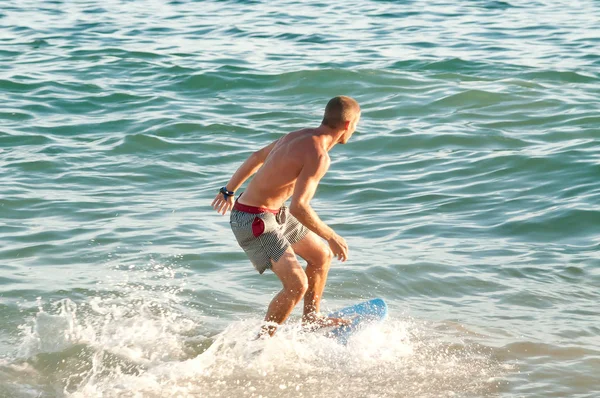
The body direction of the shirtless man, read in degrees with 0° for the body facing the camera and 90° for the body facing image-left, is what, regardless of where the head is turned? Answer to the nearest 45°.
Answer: approximately 225°

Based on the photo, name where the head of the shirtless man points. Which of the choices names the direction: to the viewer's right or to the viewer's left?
to the viewer's right
